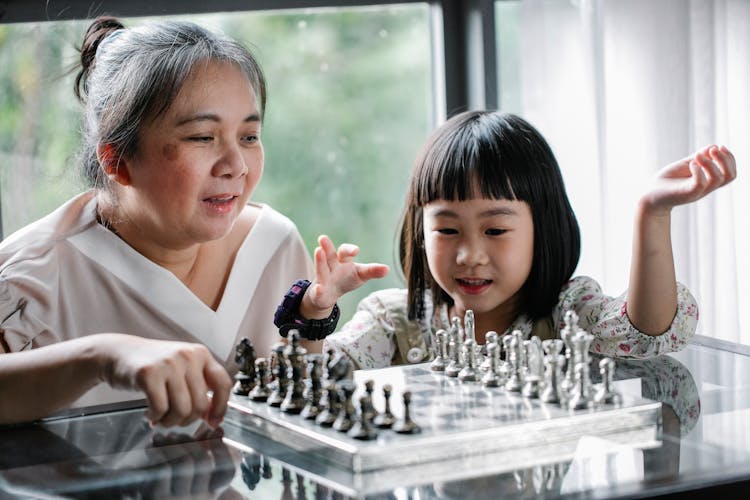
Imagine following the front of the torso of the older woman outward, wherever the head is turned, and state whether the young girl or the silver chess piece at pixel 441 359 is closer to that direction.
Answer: the silver chess piece

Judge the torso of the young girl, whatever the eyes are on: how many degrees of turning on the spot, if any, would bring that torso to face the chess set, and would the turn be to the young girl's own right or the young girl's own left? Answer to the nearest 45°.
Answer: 0° — they already face it

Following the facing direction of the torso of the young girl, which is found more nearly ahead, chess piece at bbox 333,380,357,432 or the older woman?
the chess piece

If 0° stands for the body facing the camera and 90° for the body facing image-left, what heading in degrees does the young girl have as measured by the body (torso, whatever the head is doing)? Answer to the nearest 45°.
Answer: approximately 0°

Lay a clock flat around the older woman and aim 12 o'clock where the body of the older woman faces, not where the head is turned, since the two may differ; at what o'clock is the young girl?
The young girl is roughly at 11 o'clock from the older woman.

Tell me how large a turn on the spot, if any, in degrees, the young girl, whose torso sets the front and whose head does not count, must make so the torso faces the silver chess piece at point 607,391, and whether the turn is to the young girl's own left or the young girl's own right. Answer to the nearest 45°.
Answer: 0° — they already face it
